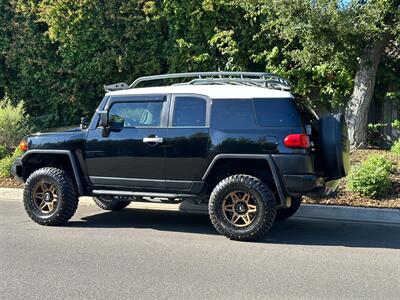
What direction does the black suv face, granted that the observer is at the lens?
facing away from the viewer and to the left of the viewer

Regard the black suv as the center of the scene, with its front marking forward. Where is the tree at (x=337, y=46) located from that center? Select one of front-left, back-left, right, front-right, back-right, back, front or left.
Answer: right

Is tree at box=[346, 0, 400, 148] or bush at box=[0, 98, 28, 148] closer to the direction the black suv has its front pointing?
the bush

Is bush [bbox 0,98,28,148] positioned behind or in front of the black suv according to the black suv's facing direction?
in front

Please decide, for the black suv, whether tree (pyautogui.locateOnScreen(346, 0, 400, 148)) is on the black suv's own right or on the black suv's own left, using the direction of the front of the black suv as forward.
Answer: on the black suv's own right

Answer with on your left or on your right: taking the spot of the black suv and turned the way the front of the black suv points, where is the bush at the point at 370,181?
on your right

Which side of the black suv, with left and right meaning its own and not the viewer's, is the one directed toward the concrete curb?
right
